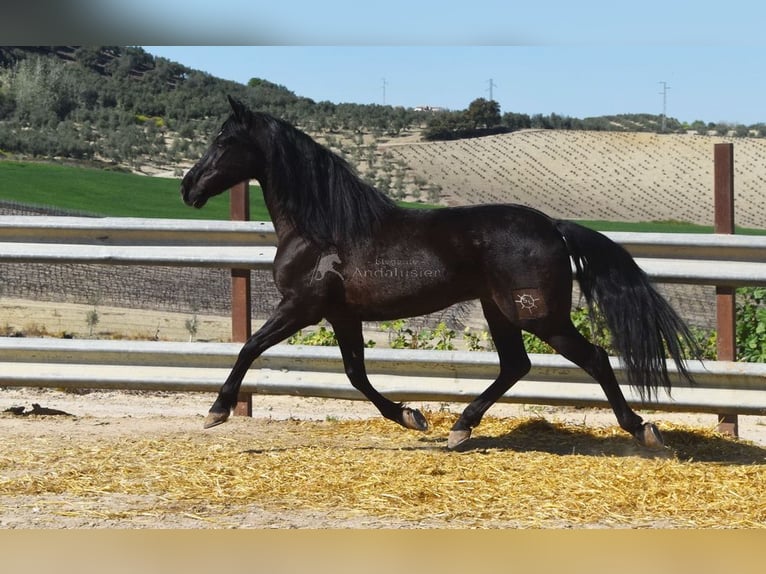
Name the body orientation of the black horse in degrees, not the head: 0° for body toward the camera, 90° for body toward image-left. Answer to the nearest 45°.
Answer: approximately 90°

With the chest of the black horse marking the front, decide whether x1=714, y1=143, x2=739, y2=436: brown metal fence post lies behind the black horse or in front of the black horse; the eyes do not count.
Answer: behind

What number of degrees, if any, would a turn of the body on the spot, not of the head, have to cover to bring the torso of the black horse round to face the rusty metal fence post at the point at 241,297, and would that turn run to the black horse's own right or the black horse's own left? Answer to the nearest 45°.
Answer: approximately 45° to the black horse's own right
